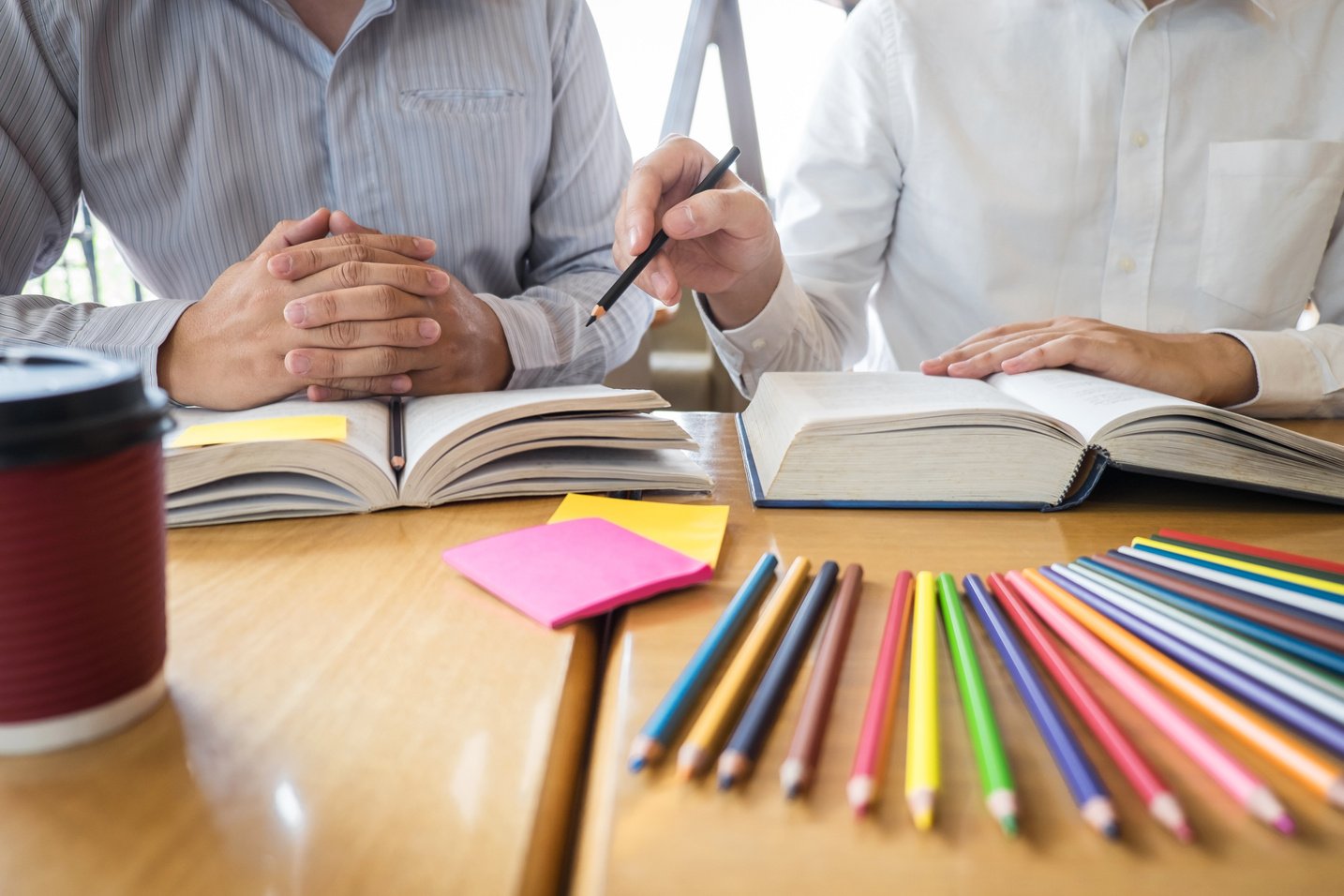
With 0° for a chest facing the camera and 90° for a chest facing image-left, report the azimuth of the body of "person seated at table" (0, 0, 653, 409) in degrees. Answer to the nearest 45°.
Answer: approximately 0°

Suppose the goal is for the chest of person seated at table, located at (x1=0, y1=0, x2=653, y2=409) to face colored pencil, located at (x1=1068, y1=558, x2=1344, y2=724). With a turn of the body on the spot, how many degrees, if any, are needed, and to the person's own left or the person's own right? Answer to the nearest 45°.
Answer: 0° — they already face it

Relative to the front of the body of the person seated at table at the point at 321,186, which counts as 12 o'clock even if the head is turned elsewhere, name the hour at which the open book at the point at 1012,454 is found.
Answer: The open book is roughly at 11 o'clock from the person seated at table.

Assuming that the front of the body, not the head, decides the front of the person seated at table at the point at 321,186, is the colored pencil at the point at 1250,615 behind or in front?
in front

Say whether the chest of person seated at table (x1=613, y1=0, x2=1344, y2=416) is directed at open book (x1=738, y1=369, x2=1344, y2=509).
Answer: yes

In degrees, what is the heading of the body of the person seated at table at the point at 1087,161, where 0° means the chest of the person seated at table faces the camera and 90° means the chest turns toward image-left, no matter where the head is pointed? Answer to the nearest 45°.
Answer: approximately 0°

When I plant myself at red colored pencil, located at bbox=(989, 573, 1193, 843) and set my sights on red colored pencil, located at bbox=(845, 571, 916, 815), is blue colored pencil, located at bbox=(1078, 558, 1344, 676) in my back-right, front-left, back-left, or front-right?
back-right

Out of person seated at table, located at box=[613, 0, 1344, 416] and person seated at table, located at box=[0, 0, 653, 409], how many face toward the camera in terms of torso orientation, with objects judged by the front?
2

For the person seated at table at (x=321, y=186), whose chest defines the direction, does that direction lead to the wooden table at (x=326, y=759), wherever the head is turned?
yes

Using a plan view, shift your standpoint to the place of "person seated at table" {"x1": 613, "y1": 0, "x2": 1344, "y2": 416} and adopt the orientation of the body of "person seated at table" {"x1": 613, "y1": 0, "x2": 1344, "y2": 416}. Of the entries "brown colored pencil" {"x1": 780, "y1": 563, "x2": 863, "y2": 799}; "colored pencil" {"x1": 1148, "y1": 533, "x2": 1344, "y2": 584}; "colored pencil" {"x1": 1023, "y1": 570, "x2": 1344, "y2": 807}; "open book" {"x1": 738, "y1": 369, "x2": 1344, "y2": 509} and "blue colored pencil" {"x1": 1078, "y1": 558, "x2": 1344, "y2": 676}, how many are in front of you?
5

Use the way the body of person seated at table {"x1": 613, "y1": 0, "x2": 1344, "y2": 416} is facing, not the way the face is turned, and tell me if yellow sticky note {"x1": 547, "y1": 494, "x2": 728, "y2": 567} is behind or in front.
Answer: in front

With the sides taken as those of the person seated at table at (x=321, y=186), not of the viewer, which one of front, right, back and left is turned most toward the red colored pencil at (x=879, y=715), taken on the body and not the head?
front

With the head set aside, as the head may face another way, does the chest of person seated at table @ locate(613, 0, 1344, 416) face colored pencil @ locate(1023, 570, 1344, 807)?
yes

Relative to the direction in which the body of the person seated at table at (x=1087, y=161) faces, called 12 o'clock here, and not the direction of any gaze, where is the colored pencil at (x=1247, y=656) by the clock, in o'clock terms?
The colored pencil is roughly at 12 o'clock from the person seated at table.
